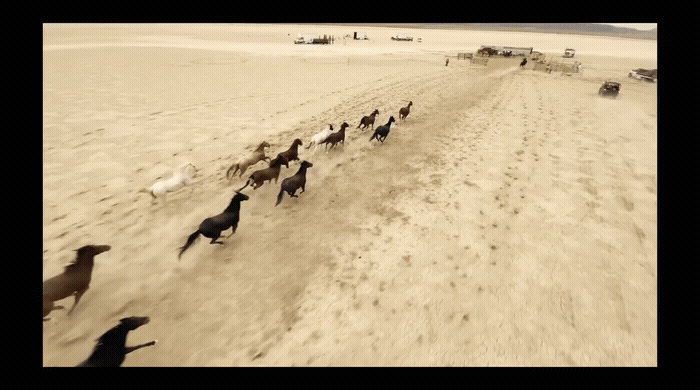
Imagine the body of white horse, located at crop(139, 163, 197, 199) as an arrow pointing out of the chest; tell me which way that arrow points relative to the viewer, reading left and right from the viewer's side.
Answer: facing away from the viewer and to the right of the viewer

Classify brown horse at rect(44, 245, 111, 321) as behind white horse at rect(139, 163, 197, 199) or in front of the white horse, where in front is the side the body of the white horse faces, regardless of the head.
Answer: behind

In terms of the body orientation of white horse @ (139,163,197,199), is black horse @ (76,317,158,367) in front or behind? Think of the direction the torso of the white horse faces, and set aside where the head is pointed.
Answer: behind
